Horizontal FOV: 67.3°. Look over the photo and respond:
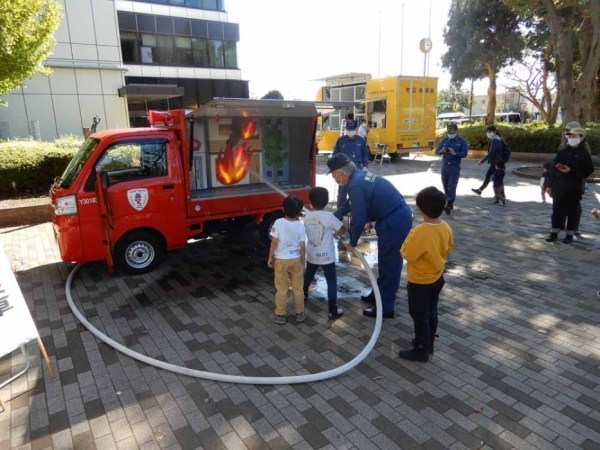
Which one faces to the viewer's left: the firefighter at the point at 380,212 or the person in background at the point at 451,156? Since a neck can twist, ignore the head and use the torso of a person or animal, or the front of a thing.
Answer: the firefighter

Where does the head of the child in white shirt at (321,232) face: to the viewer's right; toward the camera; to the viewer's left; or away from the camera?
away from the camera

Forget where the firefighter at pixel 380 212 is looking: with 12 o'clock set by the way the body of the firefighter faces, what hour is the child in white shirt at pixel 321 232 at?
The child in white shirt is roughly at 12 o'clock from the firefighter.

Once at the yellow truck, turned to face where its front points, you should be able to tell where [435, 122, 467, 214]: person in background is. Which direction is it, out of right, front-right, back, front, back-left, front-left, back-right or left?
back-left

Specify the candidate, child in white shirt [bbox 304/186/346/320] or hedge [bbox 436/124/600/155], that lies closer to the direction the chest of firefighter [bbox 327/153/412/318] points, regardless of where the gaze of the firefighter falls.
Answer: the child in white shirt

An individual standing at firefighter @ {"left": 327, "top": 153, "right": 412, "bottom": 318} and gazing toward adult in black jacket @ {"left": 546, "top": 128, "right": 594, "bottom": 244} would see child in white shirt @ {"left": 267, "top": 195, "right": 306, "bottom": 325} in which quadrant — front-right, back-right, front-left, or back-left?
back-left

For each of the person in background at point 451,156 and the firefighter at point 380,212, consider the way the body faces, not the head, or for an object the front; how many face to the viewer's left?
1

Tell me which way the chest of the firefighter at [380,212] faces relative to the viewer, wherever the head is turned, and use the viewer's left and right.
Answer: facing to the left of the viewer

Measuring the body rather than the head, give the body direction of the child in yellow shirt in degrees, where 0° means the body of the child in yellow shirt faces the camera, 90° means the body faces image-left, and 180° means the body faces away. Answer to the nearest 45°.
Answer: approximately 135°

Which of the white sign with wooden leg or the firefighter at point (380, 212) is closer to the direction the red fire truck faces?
the white sign with wooden leg

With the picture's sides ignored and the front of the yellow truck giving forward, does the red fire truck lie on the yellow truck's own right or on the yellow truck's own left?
on the yellow truck's own left
